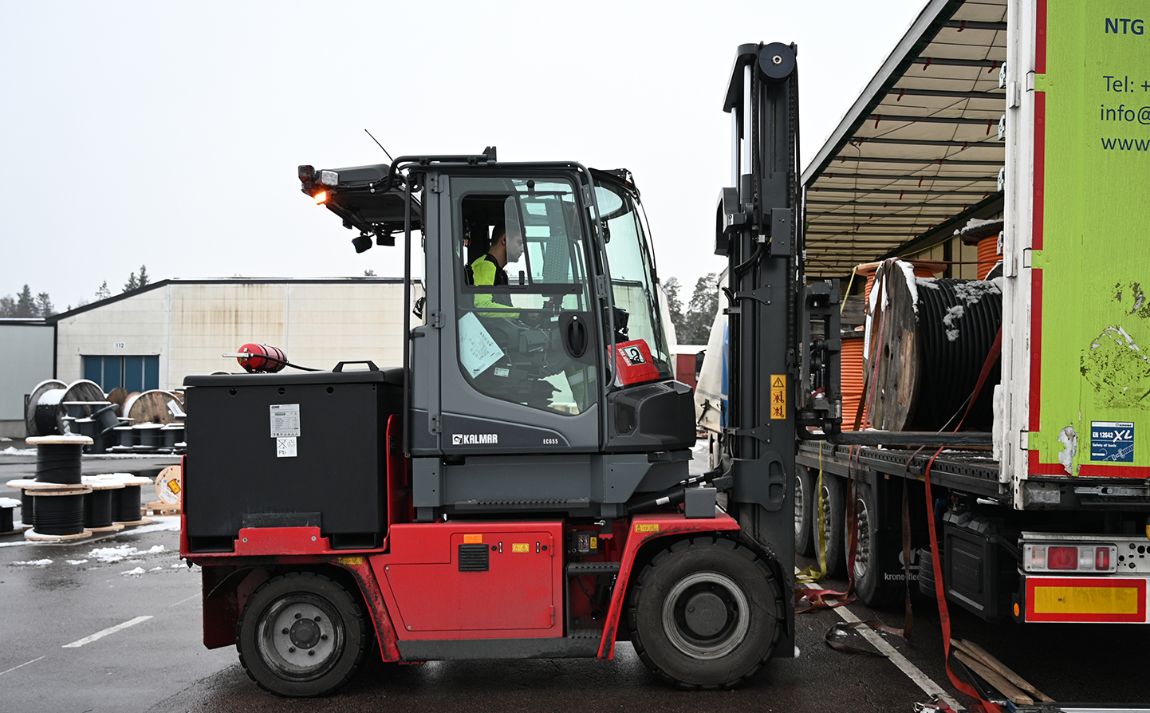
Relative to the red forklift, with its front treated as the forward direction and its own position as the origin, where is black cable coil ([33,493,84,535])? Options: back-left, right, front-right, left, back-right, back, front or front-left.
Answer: back-left

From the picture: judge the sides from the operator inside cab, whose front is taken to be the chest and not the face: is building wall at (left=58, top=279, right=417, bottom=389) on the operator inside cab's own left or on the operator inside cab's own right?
on the operator inside cab's own left

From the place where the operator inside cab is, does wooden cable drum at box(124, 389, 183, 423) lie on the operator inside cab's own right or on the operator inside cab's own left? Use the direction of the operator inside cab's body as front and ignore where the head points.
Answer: on the operator inside cab's own left

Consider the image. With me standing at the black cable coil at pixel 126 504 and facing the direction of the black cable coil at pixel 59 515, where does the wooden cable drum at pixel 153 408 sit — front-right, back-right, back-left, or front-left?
back-right

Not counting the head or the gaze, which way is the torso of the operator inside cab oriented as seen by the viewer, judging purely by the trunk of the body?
to the viewer's right

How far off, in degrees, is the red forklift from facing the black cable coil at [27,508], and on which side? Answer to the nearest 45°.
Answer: approximately 135° to its left

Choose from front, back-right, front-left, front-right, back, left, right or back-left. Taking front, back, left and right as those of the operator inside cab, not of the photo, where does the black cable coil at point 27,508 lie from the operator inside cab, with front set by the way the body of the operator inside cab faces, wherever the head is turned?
back-left

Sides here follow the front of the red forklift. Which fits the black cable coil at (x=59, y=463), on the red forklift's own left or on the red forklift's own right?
on the red forklift's own left

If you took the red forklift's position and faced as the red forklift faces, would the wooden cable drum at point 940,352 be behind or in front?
in front

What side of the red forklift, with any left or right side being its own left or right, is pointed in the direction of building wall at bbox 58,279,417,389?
left

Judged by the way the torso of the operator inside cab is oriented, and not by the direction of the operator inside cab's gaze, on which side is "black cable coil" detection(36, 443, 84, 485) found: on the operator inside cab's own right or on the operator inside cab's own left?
on the operator inside cab's own left

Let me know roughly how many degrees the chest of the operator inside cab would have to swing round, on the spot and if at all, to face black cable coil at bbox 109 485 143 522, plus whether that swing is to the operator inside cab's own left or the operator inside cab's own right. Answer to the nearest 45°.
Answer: approximately 135° to the operator inside cab's own left

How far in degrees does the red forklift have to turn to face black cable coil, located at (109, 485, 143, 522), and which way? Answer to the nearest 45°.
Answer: approximately 135° to its left

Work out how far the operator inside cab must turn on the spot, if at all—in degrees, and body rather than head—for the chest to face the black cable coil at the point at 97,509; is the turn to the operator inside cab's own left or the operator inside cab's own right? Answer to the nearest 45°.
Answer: approximately 135° to the operator inside cab's own left

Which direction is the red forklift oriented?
to the viewer's right
